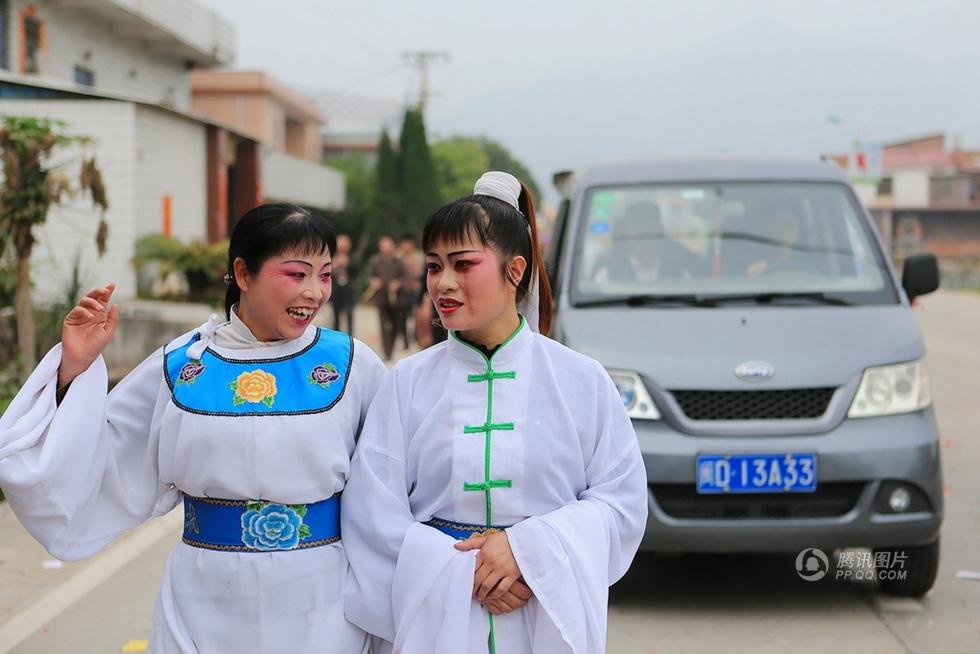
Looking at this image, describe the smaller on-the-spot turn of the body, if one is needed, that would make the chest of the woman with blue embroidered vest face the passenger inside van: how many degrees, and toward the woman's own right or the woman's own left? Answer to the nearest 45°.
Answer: approximately 135° to the woman's own left

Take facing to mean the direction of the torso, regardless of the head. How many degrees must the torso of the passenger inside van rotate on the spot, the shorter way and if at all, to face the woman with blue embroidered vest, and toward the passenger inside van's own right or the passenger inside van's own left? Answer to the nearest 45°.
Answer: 0° — they already face them

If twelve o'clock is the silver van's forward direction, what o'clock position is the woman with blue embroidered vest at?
The woman with blue embroidered vest is roughly at 1 o'clock from the silver van.

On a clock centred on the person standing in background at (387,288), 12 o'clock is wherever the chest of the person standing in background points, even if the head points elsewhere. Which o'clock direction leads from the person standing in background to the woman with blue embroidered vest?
The woman with blue embroidered vest is roughly at 12 o'clock from the person standing in background.

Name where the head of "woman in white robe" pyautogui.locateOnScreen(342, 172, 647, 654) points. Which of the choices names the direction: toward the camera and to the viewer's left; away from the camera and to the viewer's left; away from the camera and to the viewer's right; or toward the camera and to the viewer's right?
toward the camera and to the viewer's left

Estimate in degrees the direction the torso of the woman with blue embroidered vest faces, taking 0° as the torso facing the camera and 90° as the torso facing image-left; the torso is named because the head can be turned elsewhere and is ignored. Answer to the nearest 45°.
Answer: approximately 0°

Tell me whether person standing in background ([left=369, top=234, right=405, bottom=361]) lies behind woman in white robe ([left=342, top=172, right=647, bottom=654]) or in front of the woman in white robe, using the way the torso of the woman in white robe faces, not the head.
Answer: behind

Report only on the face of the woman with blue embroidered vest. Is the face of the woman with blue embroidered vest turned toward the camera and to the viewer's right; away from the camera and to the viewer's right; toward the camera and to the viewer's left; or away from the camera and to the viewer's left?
toward the camera and to the viewer's right
